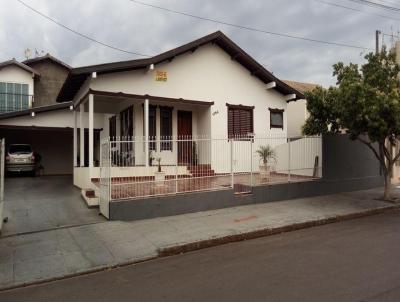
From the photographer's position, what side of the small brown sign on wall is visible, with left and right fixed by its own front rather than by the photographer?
front

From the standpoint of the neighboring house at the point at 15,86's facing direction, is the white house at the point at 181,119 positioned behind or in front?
in front

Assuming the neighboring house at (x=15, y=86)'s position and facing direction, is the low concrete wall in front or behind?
in front

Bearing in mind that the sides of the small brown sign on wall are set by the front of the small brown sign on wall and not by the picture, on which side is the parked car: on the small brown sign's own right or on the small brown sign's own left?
on the small brown sign's own right

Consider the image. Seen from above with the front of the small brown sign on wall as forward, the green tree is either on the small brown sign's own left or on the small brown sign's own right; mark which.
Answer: on the small brown sign's own left

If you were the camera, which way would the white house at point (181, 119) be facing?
facing the viewer and to the right of the viewer

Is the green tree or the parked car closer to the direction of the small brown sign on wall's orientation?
the green tree
